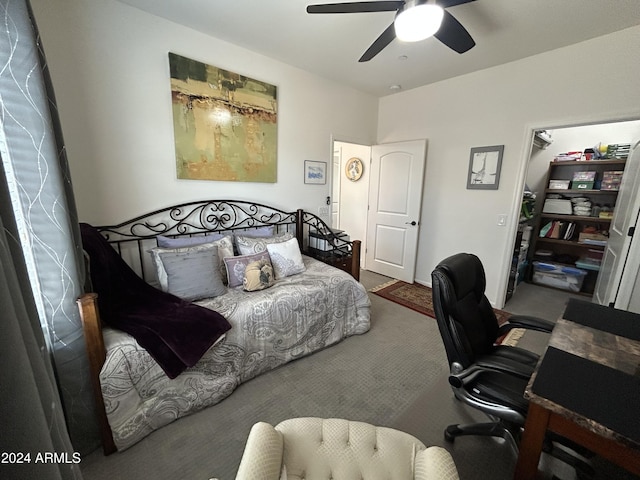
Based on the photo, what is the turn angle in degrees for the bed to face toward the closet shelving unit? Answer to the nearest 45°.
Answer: approximately 45° to its left

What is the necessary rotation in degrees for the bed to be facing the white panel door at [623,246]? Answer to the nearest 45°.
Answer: approximately 45° to its left

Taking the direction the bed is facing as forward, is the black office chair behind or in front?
in front

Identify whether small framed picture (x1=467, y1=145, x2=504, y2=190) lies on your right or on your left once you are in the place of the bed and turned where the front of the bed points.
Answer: on your left

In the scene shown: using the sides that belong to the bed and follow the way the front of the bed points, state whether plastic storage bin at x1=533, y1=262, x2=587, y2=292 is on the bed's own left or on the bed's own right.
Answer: on the bed's own left

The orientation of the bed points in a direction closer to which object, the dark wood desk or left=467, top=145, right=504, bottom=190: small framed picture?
the dark wood desk

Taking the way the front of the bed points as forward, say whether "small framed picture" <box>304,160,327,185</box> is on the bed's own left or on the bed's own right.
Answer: on the bed's own left

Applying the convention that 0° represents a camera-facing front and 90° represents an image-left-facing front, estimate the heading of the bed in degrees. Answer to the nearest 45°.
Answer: approximately 315°

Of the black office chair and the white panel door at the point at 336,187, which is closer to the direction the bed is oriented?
the black office chair

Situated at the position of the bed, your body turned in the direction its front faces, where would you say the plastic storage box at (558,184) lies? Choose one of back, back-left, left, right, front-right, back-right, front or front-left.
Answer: front-left
